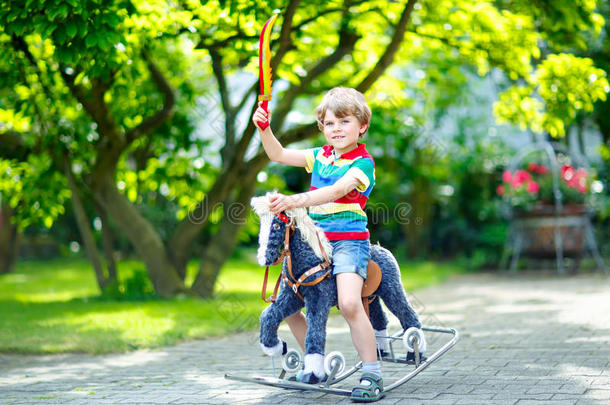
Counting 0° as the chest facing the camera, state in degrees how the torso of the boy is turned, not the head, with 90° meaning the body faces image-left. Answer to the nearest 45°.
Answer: approximately 45°

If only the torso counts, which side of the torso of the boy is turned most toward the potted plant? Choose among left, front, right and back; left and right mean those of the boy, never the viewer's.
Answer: back

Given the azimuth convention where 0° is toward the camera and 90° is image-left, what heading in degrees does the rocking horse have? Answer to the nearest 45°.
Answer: approximately 45°

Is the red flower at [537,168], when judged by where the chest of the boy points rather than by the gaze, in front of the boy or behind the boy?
behind
